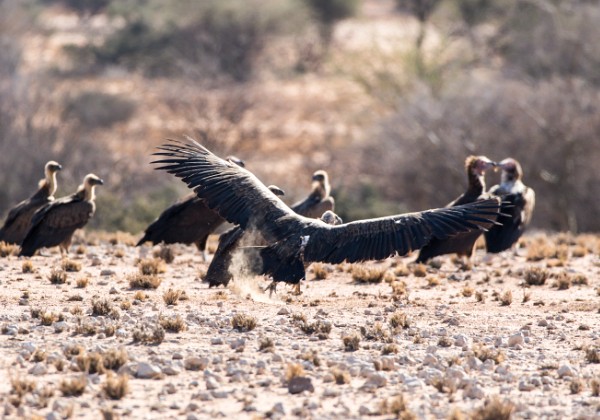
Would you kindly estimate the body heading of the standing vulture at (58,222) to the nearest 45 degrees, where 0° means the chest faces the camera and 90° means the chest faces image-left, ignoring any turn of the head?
approximately 270°

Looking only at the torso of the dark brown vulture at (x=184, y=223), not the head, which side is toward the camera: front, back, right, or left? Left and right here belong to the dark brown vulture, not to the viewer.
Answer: right

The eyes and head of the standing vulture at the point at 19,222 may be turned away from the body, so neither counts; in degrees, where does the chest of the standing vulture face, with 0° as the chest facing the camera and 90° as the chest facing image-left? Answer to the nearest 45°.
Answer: approximately 270°

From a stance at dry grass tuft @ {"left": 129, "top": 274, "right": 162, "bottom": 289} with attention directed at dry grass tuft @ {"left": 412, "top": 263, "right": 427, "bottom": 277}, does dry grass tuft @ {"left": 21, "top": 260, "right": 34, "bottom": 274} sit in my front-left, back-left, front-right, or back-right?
back-left

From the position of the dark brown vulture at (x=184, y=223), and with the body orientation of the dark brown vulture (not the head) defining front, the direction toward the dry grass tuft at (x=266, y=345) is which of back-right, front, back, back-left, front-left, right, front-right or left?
right

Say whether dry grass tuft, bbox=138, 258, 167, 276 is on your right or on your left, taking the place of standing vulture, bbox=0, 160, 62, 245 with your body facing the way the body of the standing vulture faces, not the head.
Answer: on your right

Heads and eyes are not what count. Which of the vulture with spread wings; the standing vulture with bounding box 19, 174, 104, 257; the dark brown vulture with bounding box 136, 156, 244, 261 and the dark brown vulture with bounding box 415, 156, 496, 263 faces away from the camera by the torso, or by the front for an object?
the vulture with spread wings

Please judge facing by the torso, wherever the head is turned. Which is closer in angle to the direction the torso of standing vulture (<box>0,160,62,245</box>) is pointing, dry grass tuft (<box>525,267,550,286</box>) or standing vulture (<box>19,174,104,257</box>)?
the dry grass tuft

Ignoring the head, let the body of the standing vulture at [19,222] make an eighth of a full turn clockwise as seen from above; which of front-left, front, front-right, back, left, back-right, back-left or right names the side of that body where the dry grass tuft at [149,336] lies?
front-right

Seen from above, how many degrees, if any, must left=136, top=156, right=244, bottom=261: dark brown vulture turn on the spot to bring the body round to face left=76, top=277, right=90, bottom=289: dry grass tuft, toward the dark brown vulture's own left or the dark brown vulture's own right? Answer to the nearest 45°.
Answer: approximately 135° to the dark brown vulture's own right

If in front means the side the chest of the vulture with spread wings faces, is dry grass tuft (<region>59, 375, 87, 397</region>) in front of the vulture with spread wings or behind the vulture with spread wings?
behind
